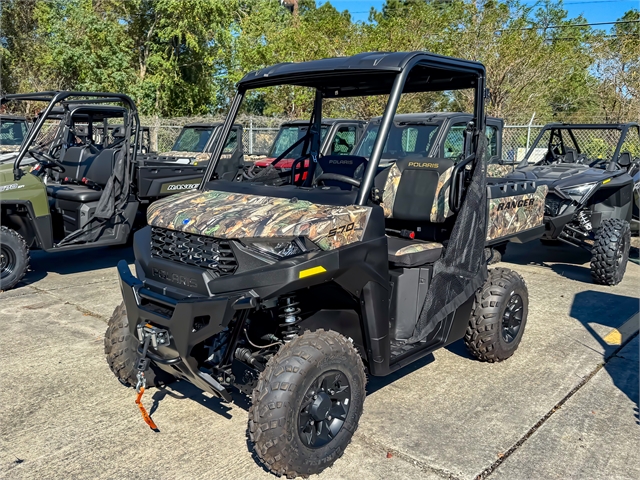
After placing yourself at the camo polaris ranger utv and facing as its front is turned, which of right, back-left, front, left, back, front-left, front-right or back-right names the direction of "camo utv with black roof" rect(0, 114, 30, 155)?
right

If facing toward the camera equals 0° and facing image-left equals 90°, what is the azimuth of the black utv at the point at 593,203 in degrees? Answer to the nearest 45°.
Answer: approximately 45°

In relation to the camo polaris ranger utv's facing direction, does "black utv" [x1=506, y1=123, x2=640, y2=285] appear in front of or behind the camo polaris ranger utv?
behind

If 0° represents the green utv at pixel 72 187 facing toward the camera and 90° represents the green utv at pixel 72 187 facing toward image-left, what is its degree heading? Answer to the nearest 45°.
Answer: approximately 45°

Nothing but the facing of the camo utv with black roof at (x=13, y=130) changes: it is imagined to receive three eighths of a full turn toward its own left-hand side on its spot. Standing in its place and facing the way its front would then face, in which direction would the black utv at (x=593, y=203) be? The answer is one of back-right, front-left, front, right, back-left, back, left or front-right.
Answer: front-right

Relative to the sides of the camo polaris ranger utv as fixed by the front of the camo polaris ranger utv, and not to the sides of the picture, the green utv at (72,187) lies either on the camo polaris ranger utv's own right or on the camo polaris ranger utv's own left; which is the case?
on the camo polaris ranger utv's own right

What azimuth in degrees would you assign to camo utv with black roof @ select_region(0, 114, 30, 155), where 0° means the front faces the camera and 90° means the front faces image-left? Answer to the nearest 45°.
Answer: approximately 45°

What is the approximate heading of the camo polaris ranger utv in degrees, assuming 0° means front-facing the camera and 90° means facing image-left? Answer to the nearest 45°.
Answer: approximately 45°
